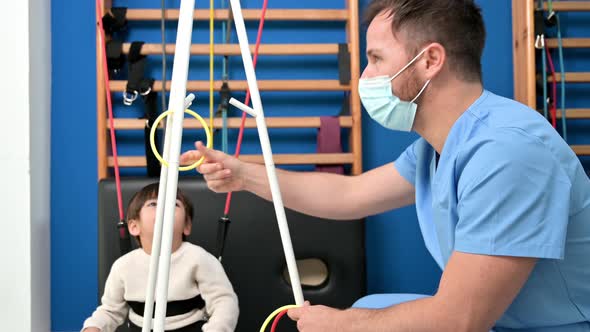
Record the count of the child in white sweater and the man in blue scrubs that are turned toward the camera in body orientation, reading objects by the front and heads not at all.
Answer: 1

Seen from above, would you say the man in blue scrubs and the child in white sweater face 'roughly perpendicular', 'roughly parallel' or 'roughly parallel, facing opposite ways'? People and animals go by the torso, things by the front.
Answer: roughly perpendicular

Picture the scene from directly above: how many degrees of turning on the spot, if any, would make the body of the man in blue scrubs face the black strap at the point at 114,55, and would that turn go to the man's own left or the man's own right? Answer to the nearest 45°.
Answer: approximately 45° to the man's own right

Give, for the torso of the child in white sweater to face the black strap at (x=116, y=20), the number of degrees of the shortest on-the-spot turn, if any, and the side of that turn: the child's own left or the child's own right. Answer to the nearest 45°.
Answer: approximately 180°

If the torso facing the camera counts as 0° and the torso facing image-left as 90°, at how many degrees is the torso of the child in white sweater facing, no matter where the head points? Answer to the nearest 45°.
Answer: approximately 0°

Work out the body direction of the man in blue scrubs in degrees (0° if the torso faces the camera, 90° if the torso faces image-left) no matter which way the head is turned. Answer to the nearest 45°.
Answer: approximately 90°

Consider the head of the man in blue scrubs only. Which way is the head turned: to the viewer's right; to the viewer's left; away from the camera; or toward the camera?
to the viewer's left
